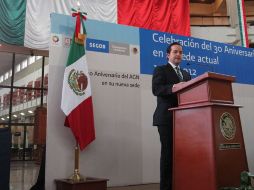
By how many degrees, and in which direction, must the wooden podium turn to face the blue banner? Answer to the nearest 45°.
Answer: approximately 135° to its left

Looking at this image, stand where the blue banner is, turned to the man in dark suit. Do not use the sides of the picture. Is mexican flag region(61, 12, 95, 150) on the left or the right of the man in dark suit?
right

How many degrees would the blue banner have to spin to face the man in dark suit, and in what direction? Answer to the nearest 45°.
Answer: approximately 45° to its right

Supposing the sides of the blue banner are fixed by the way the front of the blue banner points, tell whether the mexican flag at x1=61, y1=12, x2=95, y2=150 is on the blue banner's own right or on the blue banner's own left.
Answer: on the blue banner's own right
